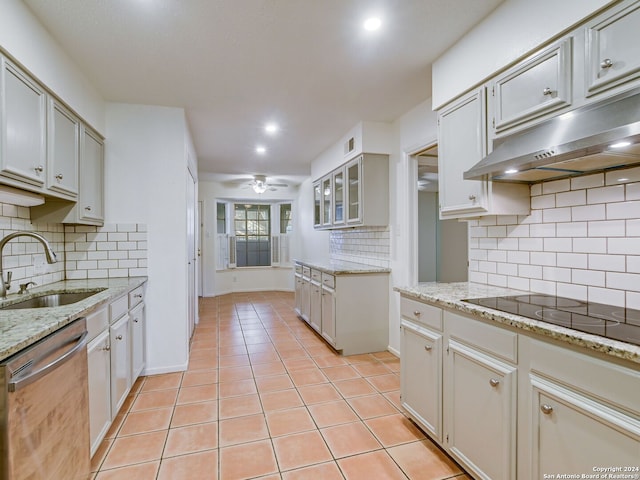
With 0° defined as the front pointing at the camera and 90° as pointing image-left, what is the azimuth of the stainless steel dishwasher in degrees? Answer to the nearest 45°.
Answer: approximately 315°

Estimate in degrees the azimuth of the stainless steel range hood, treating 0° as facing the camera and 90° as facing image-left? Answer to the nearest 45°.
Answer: approximately 45°

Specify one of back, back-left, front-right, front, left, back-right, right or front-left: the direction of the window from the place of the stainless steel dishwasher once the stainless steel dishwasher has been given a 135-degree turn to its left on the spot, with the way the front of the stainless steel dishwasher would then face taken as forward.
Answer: front-right

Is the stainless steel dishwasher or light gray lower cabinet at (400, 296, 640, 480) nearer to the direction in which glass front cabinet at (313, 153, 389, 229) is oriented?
the stainless steel dishwasher

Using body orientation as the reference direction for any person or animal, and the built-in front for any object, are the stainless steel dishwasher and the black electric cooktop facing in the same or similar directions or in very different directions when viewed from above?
very different directions

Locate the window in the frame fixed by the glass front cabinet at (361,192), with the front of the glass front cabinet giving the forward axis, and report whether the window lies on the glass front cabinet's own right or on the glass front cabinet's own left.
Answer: on the glass front cabinet's own right

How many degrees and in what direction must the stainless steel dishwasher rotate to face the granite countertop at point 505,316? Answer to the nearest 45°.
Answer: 0° — it already faces it

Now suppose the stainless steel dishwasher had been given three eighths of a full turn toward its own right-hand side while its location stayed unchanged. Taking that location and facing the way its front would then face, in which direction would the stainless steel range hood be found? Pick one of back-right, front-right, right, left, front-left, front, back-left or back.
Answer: back-left

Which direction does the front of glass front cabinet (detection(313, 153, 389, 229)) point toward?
to the viewer's left

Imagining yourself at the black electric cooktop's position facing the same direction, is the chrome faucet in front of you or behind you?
in front
